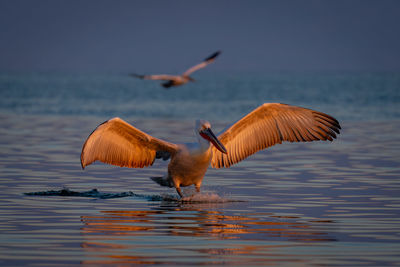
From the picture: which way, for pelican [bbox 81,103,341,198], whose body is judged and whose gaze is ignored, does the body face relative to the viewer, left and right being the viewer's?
facing the viewer and to the right of the viewer
